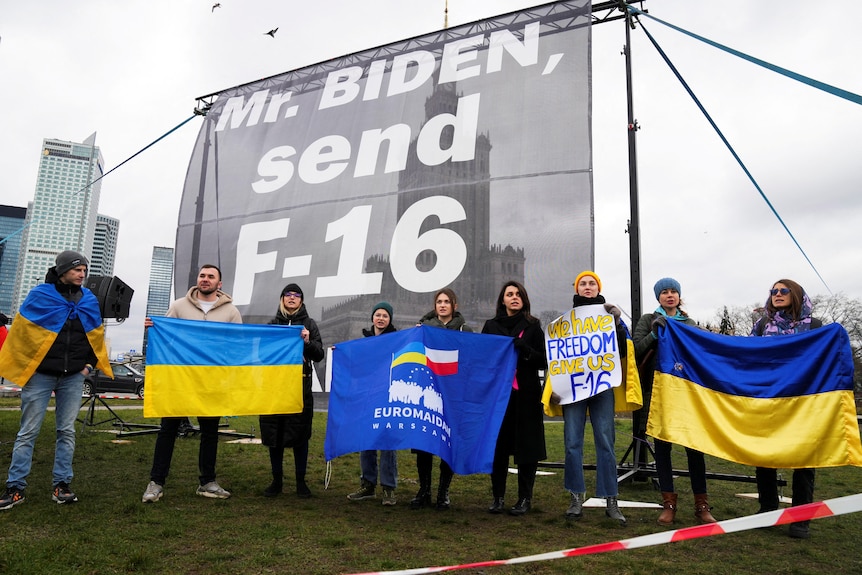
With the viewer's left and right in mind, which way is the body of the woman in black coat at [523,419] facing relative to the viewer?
facing the viewer and to the left of the viewer

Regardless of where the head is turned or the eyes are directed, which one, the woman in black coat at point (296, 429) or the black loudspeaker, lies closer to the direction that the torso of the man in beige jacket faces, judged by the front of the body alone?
the woman in black coat

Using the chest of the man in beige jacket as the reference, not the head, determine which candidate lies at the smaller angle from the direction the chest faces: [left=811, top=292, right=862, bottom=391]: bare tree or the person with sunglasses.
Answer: the person with sunglasses

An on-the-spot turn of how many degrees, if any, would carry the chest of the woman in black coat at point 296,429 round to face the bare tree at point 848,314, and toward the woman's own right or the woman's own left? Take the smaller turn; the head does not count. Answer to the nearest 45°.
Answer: approximately 135° to the woman's own left

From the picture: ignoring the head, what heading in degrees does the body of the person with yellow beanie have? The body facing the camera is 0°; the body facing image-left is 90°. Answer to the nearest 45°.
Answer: approximately 0°

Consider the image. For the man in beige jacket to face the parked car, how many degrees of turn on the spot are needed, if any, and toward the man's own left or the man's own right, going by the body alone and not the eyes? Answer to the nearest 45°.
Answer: approximately 180°

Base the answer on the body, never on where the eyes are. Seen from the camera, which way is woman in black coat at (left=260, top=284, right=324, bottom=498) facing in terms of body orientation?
toward the camera

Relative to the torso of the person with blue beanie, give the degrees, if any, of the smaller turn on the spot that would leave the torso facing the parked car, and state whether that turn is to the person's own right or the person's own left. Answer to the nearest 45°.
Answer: approximately 135° to the person's own right

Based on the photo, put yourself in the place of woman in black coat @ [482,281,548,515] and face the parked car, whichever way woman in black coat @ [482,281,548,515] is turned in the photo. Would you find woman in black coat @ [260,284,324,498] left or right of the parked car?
left

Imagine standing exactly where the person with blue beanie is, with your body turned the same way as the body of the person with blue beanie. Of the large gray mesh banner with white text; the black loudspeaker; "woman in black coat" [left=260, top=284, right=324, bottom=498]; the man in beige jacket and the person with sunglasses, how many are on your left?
1

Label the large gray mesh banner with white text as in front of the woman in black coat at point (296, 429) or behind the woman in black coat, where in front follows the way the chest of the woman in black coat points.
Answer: behind

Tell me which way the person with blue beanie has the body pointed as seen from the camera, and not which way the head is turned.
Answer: toward the camera

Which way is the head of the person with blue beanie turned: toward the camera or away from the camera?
toward the camera

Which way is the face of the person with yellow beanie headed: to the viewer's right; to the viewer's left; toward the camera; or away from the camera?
toward the camera

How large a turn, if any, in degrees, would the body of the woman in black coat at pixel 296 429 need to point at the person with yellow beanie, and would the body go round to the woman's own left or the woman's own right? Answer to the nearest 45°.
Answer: approximately 45° to the woman's own left

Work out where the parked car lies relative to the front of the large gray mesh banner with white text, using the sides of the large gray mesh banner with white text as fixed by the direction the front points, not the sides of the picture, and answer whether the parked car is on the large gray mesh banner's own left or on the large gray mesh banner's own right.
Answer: on the large gray mesh banner's own right

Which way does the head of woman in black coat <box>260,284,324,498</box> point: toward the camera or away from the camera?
toward the camera
